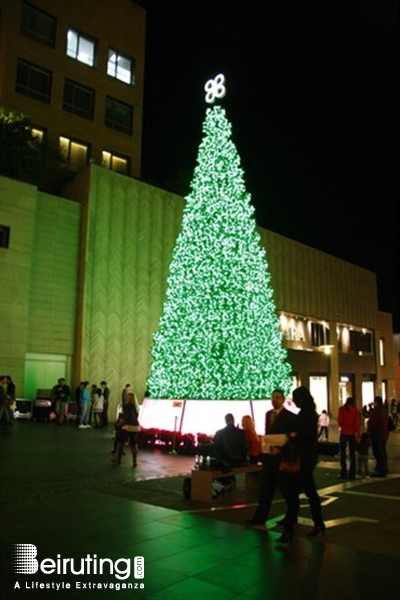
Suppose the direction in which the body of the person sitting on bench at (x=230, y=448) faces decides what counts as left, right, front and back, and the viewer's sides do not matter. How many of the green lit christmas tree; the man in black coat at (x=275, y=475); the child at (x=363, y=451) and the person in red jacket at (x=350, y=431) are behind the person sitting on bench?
1

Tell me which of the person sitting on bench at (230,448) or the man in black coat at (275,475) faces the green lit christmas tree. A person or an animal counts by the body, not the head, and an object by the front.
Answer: the person sitting on bench

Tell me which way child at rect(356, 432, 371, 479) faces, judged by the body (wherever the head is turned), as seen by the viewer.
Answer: away from the camera

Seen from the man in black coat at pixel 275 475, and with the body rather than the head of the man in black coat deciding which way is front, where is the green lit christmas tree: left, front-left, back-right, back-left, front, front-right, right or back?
back-right

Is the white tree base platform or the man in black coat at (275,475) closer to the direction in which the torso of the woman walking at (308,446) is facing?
the man in black coat

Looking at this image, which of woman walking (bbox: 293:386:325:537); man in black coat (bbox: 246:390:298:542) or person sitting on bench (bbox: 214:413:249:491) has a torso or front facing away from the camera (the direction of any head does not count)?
the person sitting on bench

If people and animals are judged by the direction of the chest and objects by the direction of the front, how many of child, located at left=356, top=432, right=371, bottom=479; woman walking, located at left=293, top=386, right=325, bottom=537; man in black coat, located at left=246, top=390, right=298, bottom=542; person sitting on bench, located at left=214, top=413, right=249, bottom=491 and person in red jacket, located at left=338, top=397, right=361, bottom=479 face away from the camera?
3

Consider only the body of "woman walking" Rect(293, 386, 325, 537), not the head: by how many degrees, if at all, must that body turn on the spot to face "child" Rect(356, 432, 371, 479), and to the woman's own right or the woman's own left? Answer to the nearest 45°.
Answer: approximately 90° to the woman's own right

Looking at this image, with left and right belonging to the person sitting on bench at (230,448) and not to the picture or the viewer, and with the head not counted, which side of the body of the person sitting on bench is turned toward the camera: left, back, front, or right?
back

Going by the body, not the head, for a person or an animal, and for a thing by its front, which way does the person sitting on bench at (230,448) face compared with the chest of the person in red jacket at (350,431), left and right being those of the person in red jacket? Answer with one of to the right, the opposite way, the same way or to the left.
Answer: the same way

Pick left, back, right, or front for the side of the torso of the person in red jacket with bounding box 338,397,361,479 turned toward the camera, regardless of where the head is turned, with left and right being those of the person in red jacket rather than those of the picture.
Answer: back

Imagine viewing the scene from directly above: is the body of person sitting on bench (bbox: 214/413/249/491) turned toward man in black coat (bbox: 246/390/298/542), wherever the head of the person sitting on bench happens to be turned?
no
